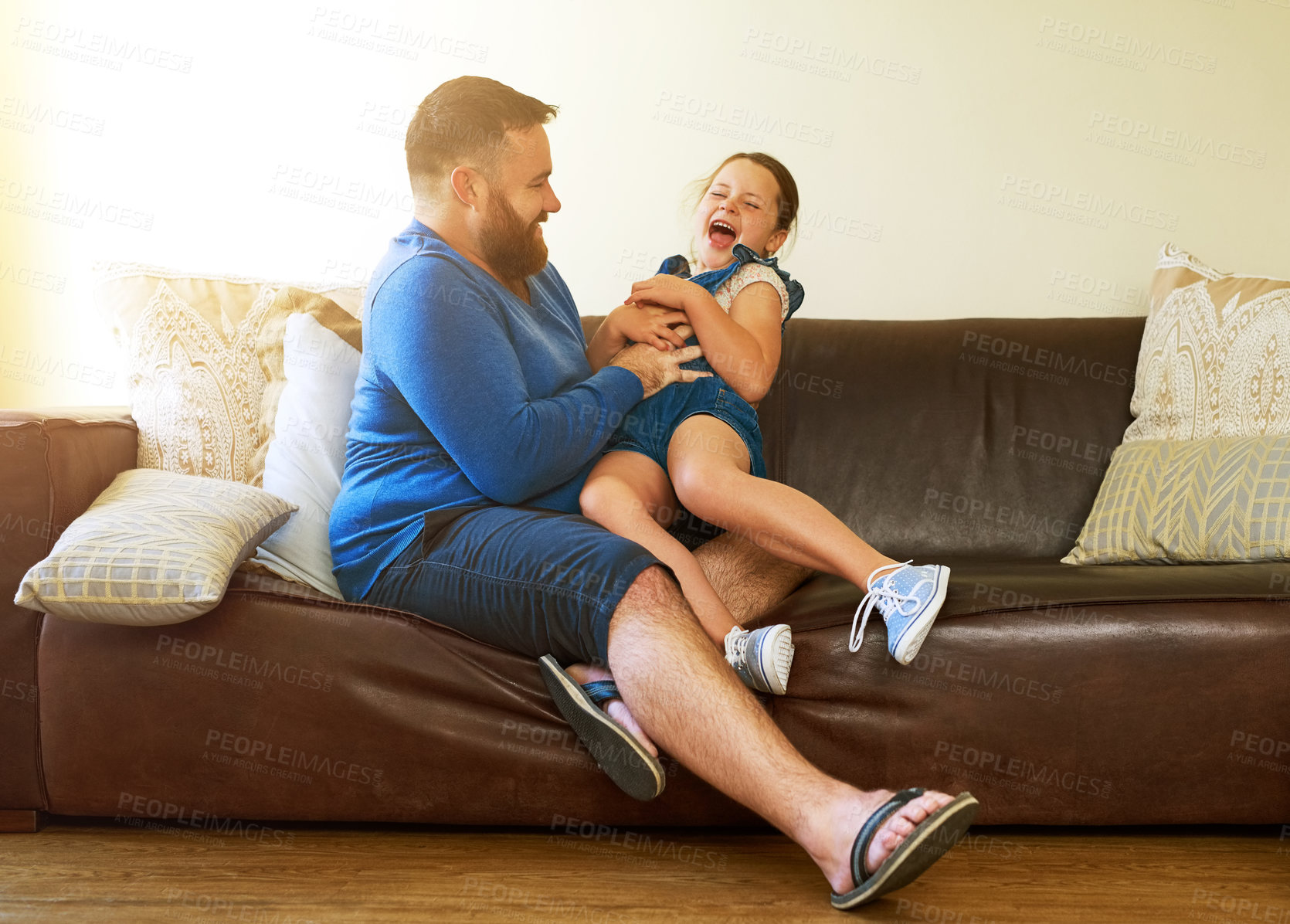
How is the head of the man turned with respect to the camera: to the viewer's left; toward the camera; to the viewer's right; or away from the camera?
to the viewer's right

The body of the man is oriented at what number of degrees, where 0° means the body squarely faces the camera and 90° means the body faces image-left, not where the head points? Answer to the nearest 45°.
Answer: approximately 270°
